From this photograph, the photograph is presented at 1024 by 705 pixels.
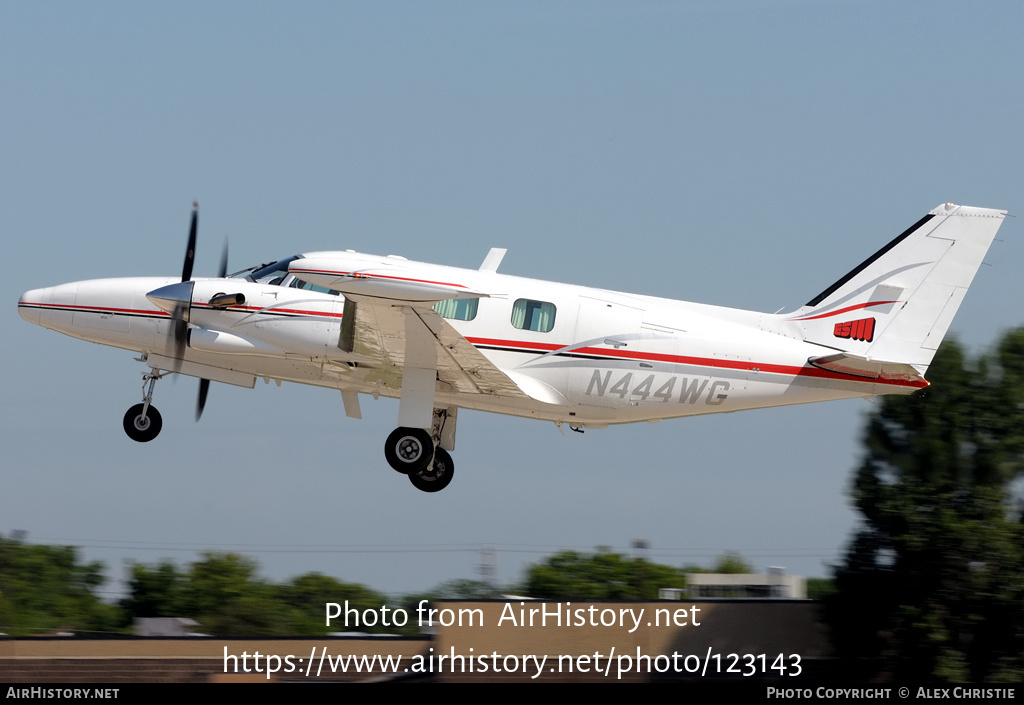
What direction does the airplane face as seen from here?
to the viewer's left

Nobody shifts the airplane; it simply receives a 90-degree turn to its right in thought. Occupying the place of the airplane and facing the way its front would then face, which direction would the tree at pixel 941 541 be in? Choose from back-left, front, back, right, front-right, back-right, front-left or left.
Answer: front-right
